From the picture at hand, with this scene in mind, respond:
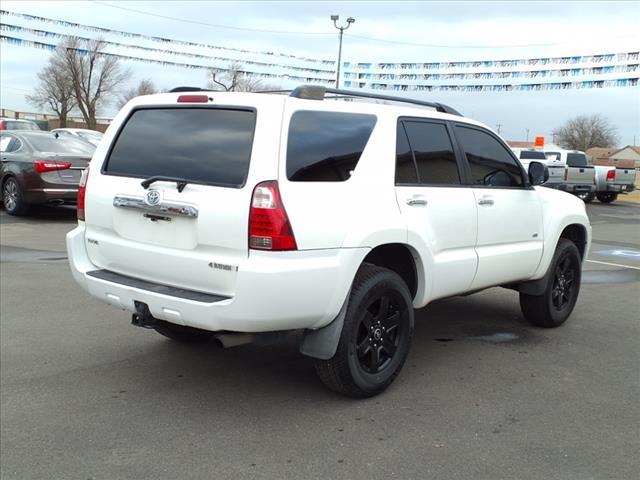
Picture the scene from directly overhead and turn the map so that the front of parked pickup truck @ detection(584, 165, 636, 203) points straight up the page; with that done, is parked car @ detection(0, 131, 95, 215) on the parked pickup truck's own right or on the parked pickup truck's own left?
on the parked pickup truck's own left

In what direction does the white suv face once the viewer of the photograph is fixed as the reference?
facing away from the viewer and to the right of the viewer

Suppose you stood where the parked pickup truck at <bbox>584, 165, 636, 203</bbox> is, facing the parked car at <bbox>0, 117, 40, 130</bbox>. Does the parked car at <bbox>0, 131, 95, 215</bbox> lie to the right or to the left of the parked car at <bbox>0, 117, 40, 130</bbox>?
left

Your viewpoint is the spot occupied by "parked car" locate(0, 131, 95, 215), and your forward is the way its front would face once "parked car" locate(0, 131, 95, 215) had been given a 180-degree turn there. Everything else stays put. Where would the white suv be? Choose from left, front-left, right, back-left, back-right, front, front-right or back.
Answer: front-right

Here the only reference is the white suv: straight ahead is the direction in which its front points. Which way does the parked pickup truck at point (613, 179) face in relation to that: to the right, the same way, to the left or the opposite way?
to the left

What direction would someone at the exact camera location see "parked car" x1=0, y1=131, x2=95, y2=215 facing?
facing away from the viewer and to the left of the viewer

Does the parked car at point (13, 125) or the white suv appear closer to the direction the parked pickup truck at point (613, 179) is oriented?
the parked car

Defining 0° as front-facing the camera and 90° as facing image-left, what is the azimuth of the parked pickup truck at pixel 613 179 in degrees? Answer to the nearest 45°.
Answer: approximately 135°

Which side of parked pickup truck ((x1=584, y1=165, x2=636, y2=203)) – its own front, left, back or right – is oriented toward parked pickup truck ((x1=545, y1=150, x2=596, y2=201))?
left
